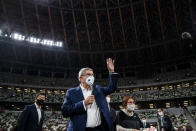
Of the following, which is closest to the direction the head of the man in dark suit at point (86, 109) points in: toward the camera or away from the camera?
toward the camera

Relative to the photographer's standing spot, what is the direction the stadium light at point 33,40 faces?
facing the viewer and to the right of the viewer

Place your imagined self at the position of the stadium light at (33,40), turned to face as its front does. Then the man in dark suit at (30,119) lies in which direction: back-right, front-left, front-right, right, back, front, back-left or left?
front-right

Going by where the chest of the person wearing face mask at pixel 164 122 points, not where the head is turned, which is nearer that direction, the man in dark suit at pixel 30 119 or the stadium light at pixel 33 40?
the man in dark suit

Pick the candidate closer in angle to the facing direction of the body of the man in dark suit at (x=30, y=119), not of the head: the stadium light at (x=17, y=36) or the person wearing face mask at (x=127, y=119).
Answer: the person wearing face mask

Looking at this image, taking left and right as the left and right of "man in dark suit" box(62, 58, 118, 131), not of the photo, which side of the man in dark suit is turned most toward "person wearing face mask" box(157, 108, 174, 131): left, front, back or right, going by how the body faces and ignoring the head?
left

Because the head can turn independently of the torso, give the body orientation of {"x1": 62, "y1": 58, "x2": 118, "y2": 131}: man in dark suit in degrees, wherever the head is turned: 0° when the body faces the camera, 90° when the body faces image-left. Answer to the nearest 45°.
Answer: approximately 315°

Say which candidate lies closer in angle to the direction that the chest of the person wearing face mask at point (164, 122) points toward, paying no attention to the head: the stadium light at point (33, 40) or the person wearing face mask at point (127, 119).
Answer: the person wearing face mask

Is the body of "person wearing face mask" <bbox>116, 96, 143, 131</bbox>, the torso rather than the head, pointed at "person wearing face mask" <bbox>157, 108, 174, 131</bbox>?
no

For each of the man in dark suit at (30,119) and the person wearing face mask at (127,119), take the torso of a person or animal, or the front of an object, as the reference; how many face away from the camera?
0

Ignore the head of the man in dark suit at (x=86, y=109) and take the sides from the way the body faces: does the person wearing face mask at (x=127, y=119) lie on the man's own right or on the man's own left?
on the man's own left

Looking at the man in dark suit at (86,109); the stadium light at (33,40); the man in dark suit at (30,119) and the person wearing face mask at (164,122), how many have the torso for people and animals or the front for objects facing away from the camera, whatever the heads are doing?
0
